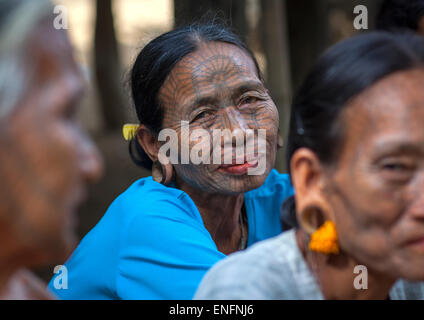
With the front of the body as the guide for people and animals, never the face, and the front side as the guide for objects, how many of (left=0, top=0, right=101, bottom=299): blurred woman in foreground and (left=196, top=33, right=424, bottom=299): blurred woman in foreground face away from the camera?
0

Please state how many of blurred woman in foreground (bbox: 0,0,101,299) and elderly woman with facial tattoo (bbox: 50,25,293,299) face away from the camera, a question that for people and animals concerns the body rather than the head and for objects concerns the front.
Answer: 0

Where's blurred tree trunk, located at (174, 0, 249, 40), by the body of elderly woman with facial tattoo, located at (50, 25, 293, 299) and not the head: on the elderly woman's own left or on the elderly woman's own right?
on the elderly woman's own left

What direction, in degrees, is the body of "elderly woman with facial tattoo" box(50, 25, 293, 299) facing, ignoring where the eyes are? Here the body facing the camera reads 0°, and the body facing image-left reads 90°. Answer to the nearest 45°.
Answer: approximately 315°

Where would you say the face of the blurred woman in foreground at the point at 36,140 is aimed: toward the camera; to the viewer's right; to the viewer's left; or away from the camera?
to the viewer's right

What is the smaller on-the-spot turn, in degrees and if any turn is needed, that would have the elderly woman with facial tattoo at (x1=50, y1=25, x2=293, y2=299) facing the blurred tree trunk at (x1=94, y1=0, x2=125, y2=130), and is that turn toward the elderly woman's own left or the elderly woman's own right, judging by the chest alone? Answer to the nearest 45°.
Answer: approximately 135° to the elderly woman's own left

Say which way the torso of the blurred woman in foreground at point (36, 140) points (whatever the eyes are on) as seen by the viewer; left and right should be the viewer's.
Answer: facing to the right of the viewer
